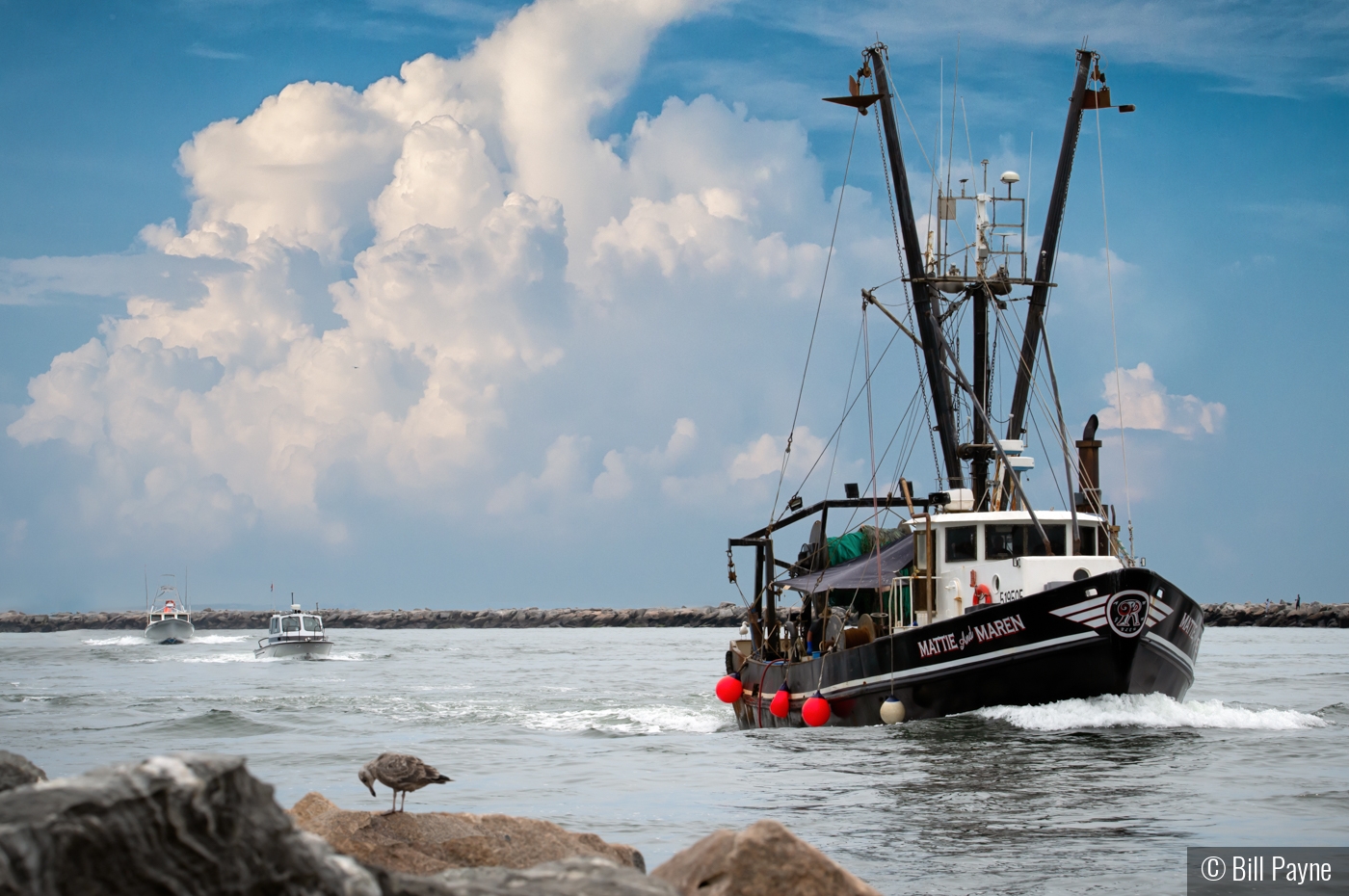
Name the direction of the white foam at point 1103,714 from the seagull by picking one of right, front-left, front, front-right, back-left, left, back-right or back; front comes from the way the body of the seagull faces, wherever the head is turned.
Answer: back-right

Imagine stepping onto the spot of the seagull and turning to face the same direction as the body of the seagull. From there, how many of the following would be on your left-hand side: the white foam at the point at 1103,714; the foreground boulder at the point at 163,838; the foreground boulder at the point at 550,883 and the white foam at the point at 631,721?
2

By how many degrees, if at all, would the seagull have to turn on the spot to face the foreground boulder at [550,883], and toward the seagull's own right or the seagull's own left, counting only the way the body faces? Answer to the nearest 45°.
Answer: approximately 90° to the seagull's own left

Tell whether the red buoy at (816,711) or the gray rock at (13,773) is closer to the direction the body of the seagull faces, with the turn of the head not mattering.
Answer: the gray rock

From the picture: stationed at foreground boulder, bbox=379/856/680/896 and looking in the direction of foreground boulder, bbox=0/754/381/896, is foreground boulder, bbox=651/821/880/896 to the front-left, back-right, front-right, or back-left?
back-right

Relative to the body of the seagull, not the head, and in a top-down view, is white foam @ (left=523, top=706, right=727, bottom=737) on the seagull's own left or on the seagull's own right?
on the seagull's own right

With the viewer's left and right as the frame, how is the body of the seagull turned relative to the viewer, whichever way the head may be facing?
facing to the left of the viewer
